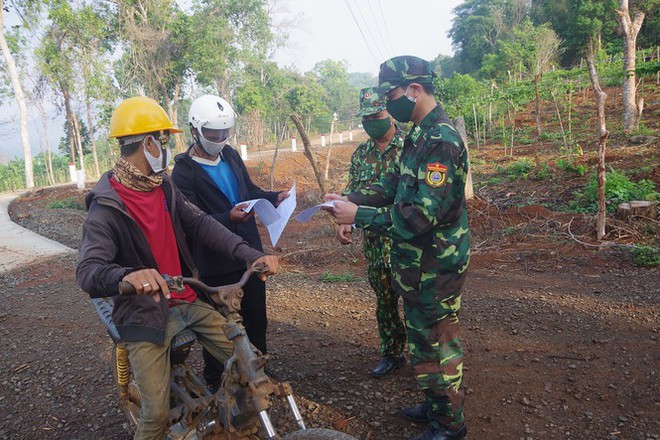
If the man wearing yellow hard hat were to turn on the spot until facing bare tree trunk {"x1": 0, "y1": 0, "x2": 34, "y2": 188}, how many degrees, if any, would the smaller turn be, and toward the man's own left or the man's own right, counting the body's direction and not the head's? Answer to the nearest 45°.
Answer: approximately 135° to the man's own left

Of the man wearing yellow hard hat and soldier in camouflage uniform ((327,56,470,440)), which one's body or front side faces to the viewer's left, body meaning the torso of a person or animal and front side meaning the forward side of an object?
the soldier in camouflage uniform

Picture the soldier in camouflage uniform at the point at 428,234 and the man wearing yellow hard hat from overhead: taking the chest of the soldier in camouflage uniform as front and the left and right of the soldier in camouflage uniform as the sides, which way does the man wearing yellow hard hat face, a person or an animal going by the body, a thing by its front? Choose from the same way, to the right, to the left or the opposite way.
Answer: the opposite way

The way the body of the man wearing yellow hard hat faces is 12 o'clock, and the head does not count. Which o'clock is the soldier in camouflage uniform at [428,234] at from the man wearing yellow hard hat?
The soldier in camouflage uniform is roughly at 11 o'clock from the man wearing yellow hard hat.

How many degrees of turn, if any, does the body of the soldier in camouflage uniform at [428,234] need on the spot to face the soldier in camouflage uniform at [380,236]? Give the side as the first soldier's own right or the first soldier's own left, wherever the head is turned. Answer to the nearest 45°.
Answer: approximately 90° to the first soldier's own right

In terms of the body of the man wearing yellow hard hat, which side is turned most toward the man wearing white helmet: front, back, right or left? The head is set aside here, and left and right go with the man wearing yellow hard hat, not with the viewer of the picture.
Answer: left

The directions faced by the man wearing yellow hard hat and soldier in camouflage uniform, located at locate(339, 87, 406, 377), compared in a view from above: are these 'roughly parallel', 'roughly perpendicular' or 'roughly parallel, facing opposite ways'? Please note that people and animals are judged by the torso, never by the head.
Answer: roughly perpendicular

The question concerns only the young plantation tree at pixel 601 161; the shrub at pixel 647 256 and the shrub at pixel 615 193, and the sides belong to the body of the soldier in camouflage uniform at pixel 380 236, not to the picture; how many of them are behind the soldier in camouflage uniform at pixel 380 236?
3

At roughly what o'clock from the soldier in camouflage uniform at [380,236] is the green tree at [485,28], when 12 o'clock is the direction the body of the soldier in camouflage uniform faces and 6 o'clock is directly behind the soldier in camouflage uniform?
The green tree is roughly at 5 o'clock from the soldier in camouflage uniform.

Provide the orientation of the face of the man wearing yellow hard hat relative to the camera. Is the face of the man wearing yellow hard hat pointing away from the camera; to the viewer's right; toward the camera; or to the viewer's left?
to the viewer's right

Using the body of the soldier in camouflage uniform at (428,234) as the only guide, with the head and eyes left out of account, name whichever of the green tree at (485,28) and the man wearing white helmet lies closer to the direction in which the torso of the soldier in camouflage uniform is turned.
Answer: the man wearing white helmet

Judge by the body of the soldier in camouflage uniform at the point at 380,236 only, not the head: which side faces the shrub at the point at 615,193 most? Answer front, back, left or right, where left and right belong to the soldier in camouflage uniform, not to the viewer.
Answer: back

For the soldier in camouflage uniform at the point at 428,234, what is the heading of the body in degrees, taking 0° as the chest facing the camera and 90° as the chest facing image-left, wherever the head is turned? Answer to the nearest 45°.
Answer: approximately 90°
